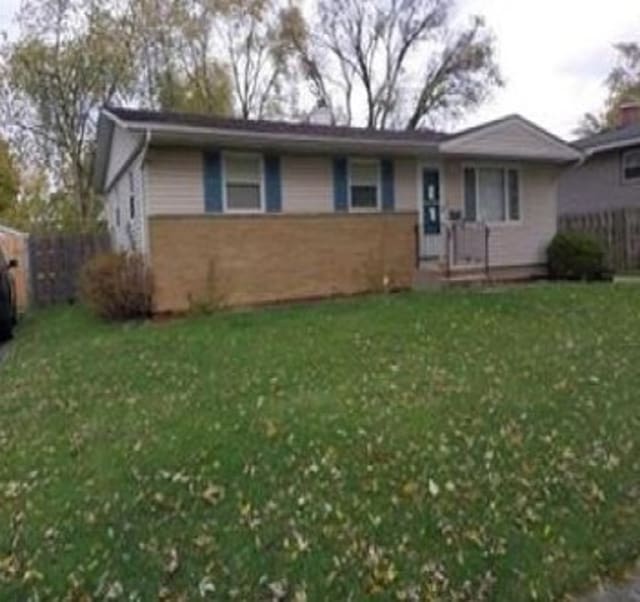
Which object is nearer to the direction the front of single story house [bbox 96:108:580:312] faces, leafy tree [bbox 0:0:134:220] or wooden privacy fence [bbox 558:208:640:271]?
the wooden privacy fence

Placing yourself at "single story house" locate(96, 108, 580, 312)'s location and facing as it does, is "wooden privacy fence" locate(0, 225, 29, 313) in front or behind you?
behind

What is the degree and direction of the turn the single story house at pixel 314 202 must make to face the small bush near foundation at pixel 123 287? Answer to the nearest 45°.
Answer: approximately 90° to its right

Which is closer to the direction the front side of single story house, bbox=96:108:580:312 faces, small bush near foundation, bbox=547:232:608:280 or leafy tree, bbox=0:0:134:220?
the small bush near foundation

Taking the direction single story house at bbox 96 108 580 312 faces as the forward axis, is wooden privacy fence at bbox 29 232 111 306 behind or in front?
behind

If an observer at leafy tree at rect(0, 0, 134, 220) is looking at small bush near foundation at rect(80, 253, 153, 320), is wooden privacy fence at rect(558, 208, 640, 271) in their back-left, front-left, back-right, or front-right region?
front-left

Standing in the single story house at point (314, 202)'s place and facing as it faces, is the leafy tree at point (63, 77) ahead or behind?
behind

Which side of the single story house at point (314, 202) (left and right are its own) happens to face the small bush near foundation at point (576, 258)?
left

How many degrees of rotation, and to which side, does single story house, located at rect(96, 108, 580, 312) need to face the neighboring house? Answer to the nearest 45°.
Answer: approximately 90° to its left

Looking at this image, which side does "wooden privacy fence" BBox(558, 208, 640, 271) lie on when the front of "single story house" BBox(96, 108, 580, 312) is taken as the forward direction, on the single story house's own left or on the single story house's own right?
on the single story house's own left
